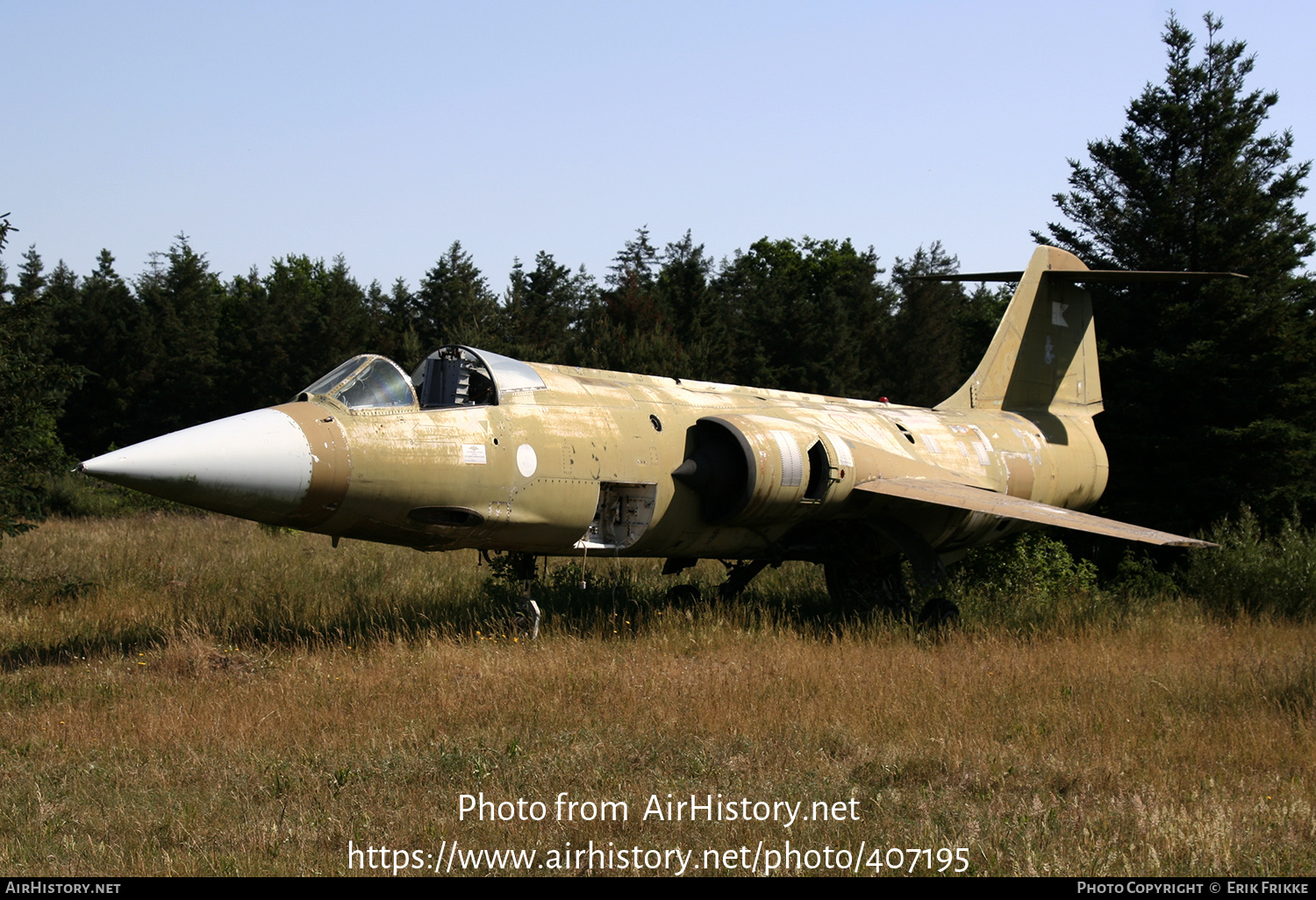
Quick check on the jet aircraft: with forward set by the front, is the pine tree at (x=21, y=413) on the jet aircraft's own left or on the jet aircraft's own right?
on the jet aircraft's own right

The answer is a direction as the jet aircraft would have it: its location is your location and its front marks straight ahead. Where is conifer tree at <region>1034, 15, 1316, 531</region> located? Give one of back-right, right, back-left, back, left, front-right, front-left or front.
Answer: back

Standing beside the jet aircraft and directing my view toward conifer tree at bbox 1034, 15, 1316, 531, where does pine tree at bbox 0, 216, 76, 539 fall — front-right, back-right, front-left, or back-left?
back-left

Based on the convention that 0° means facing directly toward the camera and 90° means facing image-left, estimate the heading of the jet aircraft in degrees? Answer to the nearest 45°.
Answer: approximately 45°

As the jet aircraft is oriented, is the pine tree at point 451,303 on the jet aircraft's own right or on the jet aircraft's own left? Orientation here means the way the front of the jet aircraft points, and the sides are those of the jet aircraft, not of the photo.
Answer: on the jet aircraft's own right

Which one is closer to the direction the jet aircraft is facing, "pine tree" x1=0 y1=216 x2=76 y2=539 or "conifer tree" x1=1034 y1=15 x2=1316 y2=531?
the pine tree
